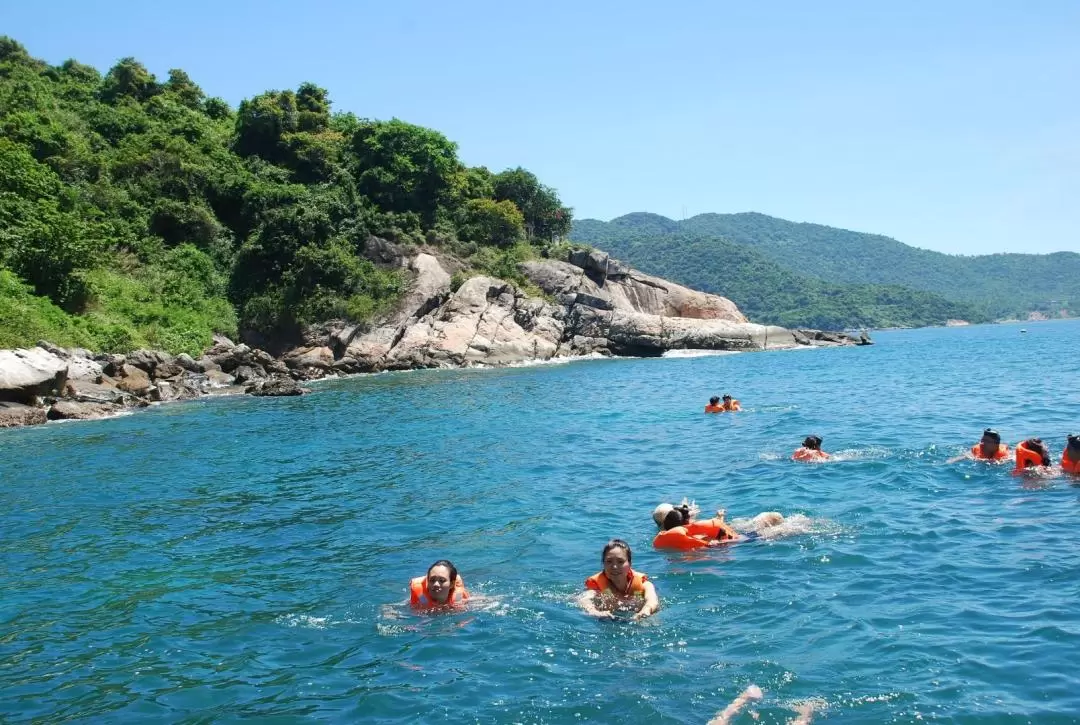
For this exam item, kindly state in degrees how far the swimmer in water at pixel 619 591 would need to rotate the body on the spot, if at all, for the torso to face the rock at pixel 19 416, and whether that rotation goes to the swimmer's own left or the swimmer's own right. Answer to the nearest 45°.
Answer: approximately 135° to the swimmer's own right

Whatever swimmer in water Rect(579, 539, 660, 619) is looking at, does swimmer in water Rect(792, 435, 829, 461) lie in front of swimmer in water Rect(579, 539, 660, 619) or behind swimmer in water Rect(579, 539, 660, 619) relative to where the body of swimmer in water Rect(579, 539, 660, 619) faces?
behind

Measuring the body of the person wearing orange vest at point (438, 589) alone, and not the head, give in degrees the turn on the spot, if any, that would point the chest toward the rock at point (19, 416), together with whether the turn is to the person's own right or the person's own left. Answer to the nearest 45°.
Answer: approximately 135° to the person's own right

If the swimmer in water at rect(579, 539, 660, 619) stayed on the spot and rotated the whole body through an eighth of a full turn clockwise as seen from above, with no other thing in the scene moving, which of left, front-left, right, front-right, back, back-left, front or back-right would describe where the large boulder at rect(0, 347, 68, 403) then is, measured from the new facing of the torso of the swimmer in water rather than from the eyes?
right

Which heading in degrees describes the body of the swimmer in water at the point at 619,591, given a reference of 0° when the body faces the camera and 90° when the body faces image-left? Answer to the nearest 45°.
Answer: approximately 0°

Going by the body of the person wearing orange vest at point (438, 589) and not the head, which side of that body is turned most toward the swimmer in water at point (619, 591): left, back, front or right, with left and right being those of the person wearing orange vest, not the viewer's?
left

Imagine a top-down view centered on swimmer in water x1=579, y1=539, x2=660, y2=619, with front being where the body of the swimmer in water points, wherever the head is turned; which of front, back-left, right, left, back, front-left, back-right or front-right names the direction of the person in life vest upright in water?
back-left

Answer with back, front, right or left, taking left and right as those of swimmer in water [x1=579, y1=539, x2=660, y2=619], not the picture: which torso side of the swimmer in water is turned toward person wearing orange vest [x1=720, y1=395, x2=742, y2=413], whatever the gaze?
back

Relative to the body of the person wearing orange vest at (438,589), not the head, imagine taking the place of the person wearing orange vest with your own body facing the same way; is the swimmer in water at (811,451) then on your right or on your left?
on your left

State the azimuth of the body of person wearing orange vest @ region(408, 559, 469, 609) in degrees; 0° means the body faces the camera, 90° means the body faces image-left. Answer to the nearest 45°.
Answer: approximately 0°

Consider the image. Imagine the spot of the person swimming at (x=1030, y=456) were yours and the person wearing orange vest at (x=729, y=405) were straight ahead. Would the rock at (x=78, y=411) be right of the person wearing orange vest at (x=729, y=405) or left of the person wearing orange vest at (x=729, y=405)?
left

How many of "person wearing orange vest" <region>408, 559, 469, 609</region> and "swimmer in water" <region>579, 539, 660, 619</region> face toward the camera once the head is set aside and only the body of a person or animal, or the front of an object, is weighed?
2
